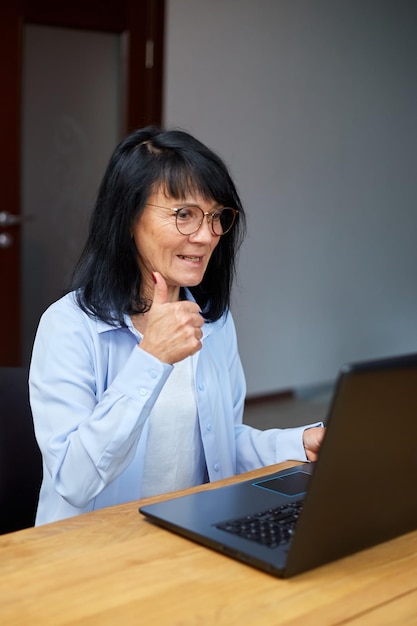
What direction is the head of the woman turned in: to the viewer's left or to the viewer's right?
to the viewer's right

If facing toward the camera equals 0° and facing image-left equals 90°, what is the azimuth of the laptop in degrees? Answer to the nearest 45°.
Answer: approximately 135°

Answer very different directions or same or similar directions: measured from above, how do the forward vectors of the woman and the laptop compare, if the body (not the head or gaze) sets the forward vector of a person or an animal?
very different directions

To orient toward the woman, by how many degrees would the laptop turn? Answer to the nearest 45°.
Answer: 0° — it already faces them
